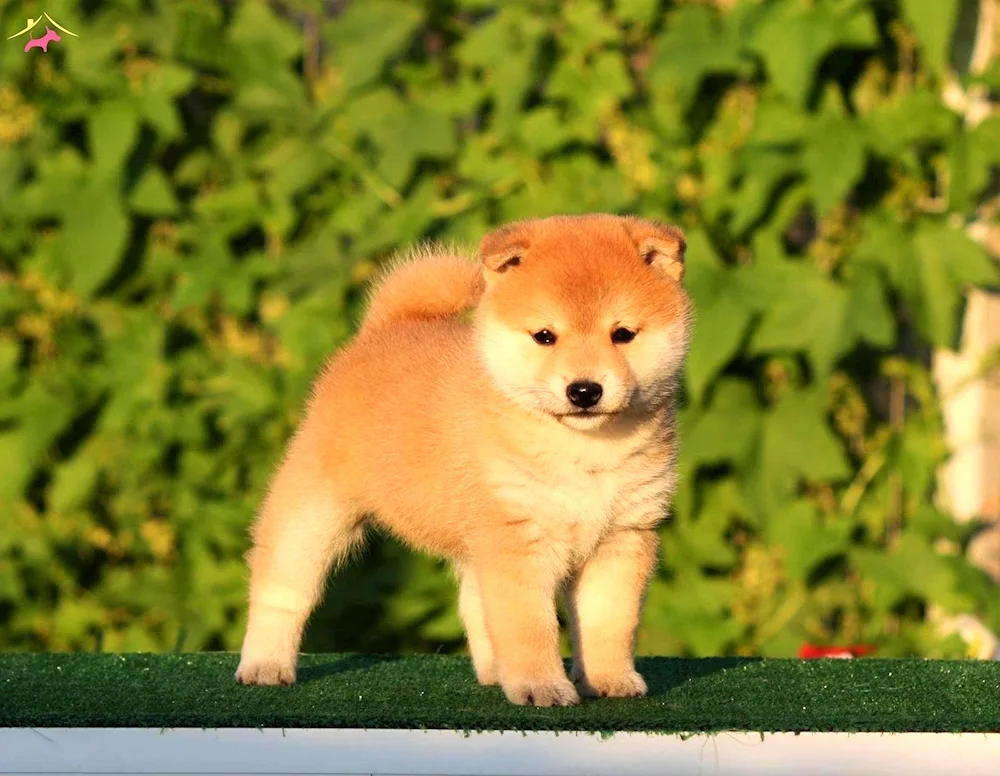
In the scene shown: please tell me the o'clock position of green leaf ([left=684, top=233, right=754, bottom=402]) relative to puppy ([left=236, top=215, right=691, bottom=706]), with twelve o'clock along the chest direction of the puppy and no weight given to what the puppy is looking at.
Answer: The green leaf is roughly at 8 o'clock from the puppy.

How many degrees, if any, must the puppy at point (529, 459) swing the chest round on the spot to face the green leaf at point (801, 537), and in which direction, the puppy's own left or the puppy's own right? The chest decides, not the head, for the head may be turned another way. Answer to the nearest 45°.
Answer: approximately 90° to the puppy's own left

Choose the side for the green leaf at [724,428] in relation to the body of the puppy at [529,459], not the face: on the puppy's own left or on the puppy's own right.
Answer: on the puppy's own left

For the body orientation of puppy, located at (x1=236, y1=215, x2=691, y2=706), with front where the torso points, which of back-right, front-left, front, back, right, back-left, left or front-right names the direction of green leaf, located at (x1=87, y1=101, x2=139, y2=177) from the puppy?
back

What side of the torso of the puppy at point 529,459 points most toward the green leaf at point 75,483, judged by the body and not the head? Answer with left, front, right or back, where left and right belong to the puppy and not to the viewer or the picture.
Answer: back

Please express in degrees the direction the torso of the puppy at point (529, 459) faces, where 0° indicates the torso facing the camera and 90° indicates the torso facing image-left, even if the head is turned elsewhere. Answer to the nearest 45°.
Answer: approximately 315°

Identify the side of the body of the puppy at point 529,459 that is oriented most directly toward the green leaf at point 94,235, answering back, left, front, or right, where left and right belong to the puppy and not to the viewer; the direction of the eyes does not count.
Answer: back

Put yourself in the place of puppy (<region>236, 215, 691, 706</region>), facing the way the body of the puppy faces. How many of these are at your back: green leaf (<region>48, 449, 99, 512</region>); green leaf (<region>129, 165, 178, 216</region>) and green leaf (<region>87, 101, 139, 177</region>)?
3

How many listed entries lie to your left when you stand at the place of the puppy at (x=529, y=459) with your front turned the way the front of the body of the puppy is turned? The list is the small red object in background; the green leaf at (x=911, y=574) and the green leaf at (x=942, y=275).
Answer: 3

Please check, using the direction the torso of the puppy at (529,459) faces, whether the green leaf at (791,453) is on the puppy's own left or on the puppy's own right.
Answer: on the puppy's own left

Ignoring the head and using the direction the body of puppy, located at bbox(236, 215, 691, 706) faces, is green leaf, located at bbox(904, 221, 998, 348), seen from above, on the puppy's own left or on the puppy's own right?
on the puppy's own left
